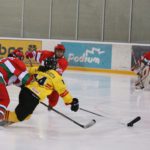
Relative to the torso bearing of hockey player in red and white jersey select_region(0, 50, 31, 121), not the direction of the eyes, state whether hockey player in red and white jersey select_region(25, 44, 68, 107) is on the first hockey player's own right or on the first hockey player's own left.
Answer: on the first hockey player's own left

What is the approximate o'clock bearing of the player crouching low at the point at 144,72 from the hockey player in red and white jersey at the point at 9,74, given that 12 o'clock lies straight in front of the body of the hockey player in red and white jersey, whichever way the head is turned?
The player crouching low is roughly at 10 o'clock from the hockey player in red and white jersey.

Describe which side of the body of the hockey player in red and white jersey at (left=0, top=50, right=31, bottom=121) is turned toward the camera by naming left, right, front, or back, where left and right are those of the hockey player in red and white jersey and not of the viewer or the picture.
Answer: right
